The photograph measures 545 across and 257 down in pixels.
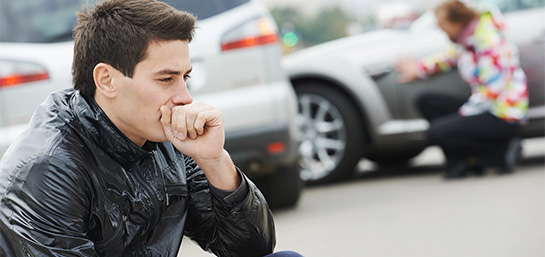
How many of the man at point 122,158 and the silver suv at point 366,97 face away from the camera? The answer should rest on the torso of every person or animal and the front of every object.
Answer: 0

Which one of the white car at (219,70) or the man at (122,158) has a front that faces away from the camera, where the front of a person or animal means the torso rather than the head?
the white car

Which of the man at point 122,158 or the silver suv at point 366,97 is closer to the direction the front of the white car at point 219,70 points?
the silver suv

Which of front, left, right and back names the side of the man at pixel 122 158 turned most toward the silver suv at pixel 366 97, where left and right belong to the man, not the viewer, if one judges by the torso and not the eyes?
left

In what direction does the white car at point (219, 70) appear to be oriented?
away from the camera

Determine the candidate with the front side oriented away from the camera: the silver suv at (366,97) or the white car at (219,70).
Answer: the white car

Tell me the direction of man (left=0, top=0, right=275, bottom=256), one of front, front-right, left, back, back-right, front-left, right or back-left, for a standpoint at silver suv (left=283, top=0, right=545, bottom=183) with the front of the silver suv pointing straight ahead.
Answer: front-left

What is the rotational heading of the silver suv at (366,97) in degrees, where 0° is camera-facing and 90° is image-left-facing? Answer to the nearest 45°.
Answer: approximately 45°

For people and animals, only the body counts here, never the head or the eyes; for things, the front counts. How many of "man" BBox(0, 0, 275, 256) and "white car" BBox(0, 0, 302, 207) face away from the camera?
1

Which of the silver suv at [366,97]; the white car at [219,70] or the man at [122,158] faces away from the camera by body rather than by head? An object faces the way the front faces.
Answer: the white car

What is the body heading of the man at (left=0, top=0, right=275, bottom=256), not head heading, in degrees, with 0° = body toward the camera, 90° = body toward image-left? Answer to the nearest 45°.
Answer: approximately 315°

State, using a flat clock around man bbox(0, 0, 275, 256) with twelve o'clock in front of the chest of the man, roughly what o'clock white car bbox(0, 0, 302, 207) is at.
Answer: The white car is roughly at 8 o'clock from the man.

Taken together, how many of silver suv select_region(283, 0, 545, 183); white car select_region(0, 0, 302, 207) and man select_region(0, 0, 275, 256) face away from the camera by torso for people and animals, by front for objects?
1

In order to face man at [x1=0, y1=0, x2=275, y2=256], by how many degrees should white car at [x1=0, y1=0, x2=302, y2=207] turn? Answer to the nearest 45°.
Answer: approximately 180°

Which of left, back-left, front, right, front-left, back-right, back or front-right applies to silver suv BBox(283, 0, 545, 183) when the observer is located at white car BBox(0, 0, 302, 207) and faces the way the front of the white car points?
front-right

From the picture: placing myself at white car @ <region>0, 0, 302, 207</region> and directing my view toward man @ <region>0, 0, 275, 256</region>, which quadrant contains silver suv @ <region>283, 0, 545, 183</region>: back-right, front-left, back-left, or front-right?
back-left
